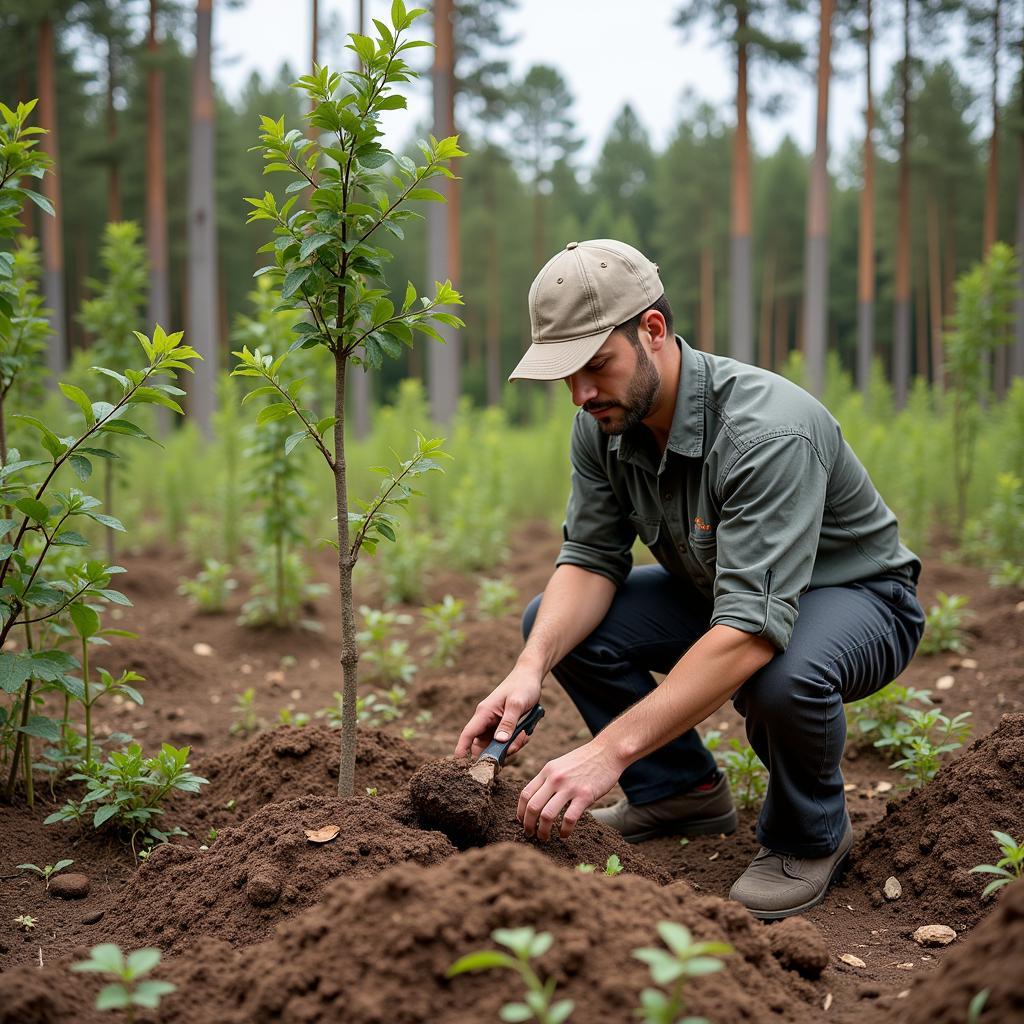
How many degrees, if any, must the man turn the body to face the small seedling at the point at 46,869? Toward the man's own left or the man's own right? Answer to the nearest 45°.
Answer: approximately 45° to the man's own right

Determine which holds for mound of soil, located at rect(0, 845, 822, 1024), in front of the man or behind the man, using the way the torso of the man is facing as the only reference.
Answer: in front

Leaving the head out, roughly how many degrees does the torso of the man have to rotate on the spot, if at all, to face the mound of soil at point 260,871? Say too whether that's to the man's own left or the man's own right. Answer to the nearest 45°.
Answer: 0° — they already face it

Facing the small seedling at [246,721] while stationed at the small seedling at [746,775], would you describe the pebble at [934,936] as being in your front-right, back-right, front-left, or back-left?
back-left

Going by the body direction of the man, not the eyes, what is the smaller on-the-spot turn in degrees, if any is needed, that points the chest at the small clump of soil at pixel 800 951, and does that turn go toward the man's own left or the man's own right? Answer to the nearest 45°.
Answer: approximately 45° to the man's own left

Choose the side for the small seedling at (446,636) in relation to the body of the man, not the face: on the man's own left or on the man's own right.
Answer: on the man's own right

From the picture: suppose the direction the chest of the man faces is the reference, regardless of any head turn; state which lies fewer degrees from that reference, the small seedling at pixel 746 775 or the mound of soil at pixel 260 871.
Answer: the mound of soil

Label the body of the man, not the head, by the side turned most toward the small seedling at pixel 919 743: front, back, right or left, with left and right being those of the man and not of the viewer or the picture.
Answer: back

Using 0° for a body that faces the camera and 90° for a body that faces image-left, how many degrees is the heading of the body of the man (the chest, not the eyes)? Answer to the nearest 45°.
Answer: approximately 45°

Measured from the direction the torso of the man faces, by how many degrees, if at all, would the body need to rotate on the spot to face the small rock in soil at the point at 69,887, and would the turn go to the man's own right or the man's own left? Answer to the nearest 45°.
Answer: approximately 45° to the man's own right

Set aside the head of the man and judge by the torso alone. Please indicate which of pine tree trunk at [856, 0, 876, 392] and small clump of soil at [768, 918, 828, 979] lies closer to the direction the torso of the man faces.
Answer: the small clump of soil

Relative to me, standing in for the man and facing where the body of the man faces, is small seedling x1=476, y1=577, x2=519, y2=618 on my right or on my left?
on my right
